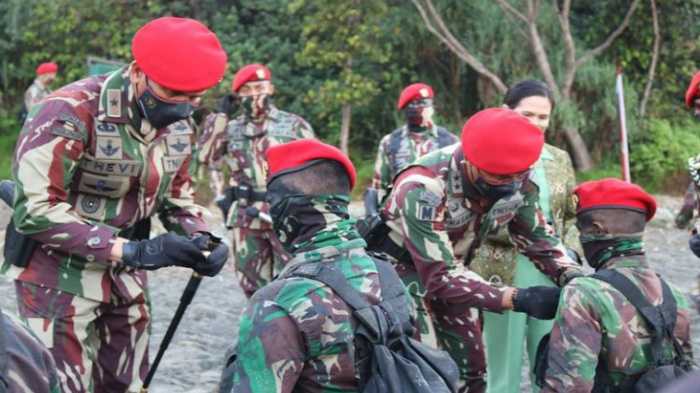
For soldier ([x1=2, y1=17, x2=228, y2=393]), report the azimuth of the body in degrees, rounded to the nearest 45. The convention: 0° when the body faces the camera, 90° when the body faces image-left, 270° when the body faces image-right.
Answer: approximately 315°

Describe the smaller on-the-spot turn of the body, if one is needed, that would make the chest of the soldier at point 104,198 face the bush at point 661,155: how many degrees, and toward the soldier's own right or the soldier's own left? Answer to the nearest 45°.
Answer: approximately 90° to the soldier's own left

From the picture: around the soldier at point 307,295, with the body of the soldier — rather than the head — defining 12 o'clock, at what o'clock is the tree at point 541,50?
The tree is roughly at 2 o'clock from the soldier.

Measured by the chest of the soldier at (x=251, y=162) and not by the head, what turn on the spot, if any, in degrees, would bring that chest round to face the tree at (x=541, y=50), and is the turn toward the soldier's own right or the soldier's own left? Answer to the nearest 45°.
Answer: approximately 135° to the soldier's own left

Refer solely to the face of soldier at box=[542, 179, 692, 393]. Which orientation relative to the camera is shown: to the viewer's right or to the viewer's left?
to the viewer's left

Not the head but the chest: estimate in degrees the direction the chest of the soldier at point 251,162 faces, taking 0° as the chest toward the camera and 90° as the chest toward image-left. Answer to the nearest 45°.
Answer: approximately 0°

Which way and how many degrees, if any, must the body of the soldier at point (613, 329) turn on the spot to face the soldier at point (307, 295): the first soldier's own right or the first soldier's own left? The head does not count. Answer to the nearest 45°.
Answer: approximately 90° to the first soldier's own left

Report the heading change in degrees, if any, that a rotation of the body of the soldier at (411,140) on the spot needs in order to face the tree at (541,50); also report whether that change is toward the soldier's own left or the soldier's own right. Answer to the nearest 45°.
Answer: approximately 180°
